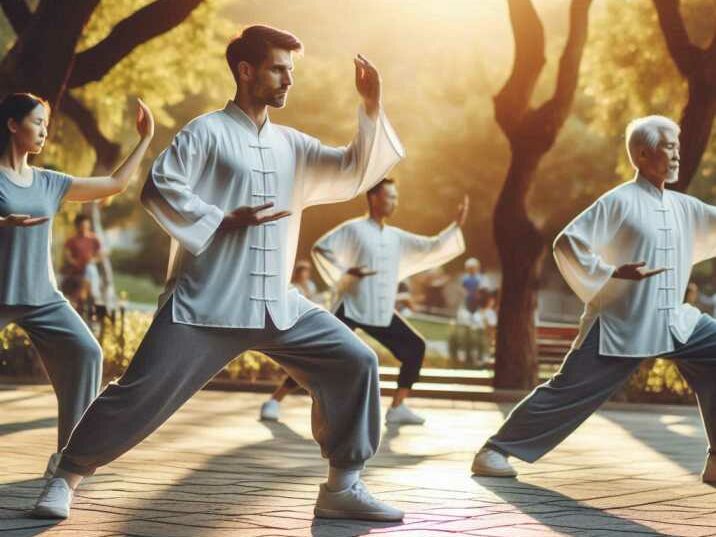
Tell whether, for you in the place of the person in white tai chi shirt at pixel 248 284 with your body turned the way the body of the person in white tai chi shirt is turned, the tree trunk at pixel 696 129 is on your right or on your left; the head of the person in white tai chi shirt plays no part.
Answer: on your left

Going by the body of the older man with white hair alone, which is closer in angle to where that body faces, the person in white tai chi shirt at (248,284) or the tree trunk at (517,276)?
the person in white tai chi shirt

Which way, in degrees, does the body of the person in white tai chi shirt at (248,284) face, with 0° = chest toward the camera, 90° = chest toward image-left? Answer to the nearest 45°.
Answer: approximately 315°

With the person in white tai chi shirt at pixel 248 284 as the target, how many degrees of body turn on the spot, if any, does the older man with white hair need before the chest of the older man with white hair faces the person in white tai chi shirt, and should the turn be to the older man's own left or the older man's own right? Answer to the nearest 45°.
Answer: approximately 90° to the older man's own right

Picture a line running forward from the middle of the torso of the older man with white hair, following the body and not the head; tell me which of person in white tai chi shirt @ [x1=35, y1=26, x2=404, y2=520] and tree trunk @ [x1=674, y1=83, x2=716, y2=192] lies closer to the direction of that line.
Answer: the person in white tai chi shirt

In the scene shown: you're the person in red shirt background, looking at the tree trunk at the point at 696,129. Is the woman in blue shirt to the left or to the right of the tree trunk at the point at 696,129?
right

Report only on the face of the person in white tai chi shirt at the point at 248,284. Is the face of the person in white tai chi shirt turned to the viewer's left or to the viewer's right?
to the viewer's right

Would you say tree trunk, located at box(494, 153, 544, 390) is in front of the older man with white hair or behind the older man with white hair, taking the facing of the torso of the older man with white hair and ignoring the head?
behind
